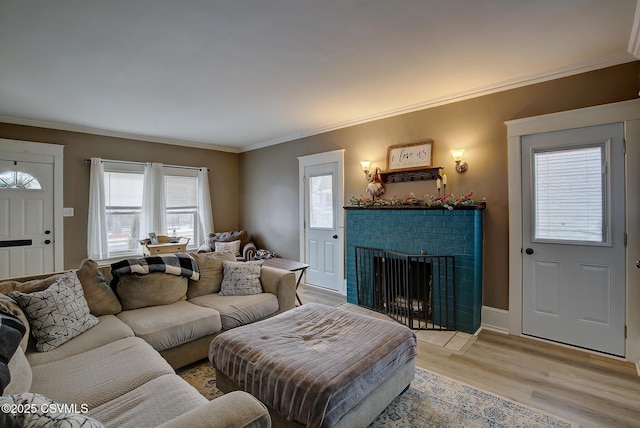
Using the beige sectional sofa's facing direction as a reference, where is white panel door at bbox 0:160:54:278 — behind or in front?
behind

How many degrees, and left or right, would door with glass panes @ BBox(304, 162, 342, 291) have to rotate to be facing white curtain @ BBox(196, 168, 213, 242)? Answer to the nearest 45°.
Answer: approximately 90° to its right

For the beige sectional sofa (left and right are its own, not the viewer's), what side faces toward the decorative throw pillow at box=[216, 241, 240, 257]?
left

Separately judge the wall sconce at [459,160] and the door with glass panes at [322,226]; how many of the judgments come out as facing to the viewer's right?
0

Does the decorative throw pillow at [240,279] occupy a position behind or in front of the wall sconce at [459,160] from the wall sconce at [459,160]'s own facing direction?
in front

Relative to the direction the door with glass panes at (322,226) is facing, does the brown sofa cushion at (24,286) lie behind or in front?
in front

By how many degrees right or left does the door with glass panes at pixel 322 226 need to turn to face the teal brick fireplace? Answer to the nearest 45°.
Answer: approximately 90° to its left

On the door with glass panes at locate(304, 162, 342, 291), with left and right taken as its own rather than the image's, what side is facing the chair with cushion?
right

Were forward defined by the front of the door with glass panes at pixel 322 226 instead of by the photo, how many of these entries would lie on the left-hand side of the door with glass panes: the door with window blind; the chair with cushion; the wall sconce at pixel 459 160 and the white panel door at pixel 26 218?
2

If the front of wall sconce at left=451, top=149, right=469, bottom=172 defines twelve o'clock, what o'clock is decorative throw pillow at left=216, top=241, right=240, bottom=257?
The decorative throw pillow is roughly at 2 o'clock from the wall sconce.

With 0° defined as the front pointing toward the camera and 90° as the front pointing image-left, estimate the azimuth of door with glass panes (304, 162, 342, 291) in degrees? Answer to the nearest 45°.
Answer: approximately 45°

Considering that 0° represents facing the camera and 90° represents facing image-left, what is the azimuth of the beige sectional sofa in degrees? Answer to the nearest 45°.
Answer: approximately 315°

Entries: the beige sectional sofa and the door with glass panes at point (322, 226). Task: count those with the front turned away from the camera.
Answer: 0

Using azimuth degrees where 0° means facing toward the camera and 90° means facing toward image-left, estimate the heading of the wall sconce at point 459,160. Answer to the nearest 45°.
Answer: approximately 45°
